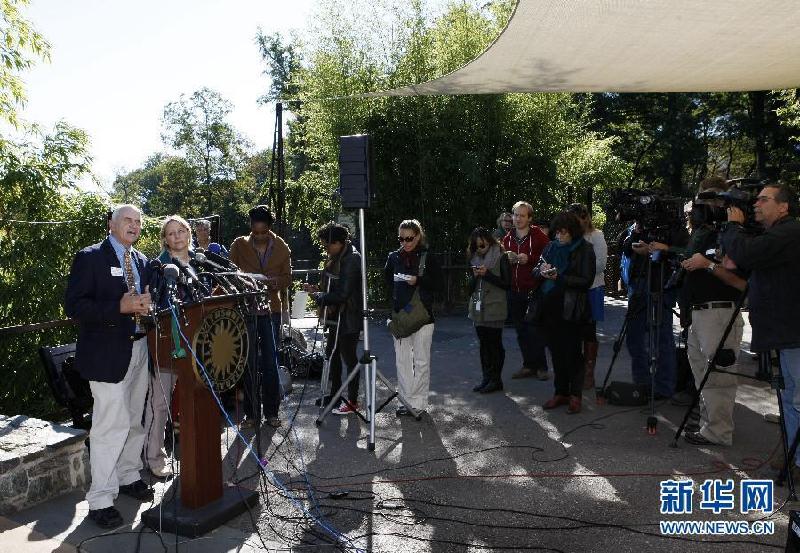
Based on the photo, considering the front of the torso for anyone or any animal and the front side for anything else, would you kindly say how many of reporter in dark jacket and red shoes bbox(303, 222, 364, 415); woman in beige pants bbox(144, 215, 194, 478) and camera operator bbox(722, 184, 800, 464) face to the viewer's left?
2

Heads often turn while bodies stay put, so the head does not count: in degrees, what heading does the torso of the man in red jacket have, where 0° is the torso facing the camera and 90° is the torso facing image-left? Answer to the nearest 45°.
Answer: approximately 45°

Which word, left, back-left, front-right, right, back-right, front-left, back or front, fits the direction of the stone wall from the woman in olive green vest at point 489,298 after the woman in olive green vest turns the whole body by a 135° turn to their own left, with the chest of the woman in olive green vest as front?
back-right

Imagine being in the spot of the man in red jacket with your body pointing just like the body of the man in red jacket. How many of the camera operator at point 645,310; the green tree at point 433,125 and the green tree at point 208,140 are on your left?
1

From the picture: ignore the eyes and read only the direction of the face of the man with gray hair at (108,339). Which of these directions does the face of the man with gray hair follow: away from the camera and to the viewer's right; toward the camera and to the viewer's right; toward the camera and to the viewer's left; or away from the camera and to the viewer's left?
toward the camera and to the viewer's right

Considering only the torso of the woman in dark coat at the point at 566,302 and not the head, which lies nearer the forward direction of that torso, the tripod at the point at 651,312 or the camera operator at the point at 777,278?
the camera operator

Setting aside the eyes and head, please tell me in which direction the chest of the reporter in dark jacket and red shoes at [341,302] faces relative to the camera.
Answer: to the viewer's left

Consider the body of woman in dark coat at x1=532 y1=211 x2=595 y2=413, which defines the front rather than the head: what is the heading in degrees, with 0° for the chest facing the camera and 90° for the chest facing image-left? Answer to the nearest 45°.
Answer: approximately 45°

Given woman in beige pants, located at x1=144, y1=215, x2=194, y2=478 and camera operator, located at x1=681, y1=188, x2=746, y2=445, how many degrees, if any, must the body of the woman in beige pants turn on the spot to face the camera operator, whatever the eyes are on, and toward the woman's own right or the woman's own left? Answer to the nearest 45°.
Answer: approximately 45° to the woman's own left

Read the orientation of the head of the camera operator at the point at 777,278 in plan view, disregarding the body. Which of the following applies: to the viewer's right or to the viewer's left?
to the viewer's left

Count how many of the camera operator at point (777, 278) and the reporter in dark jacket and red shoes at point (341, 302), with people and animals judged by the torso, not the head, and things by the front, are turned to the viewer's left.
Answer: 2

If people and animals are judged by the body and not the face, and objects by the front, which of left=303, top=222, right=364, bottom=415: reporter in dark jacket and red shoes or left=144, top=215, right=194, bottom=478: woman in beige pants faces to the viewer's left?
the reporter in dark jacket and red shoes

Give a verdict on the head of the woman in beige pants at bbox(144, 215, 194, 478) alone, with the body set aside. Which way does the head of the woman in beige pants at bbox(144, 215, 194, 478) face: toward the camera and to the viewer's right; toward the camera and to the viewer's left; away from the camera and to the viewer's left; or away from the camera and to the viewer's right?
toward the camera and to the viewer's right

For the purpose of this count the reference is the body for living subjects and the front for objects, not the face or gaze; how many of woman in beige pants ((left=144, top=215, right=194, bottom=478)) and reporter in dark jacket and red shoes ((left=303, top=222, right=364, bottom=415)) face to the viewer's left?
1

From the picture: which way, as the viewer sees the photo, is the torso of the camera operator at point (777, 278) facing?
to the viewer's left
